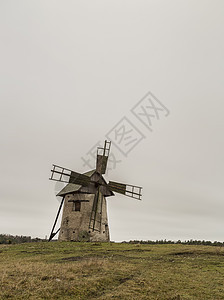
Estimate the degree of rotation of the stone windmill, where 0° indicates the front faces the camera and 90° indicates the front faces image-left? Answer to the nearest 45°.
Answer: approximately 315°
